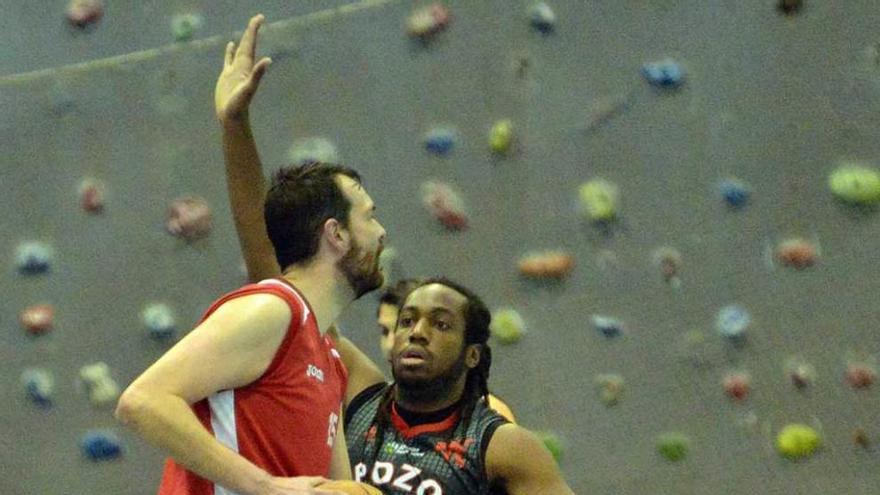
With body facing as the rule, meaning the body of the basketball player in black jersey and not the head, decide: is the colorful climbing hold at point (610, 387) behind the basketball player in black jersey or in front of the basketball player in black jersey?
behind

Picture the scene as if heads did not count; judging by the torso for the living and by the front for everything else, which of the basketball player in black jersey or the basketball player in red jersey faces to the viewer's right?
the basketball player in red jersey

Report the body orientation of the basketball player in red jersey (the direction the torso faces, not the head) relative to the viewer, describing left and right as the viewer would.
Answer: facing to the right of the viewer

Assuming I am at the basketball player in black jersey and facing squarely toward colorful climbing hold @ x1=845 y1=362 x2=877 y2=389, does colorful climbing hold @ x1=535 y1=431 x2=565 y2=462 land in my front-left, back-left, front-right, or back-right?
front-left

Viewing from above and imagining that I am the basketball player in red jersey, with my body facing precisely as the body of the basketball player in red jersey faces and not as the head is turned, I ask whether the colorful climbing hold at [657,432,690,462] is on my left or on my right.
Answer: on my left

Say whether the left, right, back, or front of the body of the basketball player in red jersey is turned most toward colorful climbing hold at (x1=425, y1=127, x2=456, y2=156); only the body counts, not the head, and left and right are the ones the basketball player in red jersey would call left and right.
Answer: left

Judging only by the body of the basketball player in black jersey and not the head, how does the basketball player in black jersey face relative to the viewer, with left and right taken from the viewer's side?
facing the viewer and to the left of the viewer

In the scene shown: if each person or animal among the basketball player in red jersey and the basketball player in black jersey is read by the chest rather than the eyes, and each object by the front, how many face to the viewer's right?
1

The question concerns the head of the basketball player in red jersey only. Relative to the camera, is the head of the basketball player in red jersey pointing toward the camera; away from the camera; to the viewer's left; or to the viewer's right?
to the viewer's right

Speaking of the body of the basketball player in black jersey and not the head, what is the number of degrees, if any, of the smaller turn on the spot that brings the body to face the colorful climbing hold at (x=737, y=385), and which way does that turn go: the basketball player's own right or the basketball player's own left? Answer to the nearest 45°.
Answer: approximately 180°
